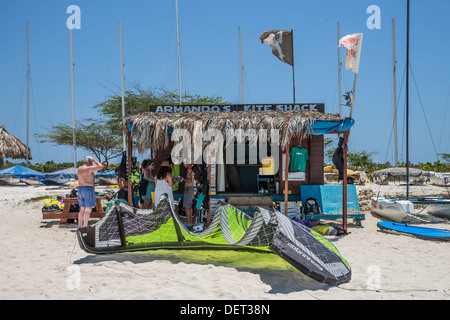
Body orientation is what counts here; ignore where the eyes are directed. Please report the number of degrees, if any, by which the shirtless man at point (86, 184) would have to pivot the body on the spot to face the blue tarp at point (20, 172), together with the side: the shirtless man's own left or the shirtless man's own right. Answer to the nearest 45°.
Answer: approximately 45° to the shirtless man's own left

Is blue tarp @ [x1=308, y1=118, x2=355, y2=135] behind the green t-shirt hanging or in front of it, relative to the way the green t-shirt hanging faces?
in front

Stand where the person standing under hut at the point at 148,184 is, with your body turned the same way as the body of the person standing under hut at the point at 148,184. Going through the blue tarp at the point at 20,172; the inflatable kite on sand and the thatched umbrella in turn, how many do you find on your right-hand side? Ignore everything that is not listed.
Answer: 1

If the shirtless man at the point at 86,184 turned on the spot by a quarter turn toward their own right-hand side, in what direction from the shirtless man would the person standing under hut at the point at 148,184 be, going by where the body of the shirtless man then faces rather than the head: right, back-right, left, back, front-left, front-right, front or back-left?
left

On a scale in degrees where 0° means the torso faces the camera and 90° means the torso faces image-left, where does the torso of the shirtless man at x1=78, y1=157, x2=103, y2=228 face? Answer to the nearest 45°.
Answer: approximately 225°

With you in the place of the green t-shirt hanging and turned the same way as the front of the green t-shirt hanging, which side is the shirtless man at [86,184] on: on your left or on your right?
on your right

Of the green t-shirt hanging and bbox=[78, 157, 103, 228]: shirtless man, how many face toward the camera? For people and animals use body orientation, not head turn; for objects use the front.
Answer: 1

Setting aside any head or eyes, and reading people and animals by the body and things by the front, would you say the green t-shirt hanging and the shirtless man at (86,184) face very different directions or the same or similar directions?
very different directions

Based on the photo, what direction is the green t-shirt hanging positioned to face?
toward the camera

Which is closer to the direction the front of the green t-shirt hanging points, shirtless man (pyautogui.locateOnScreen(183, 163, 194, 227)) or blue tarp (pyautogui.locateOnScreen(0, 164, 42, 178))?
the shirtless man

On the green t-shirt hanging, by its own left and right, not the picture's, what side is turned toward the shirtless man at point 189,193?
right

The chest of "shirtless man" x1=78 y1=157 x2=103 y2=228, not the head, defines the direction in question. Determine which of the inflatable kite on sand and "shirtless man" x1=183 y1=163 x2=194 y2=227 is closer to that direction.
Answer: the shirtless man
